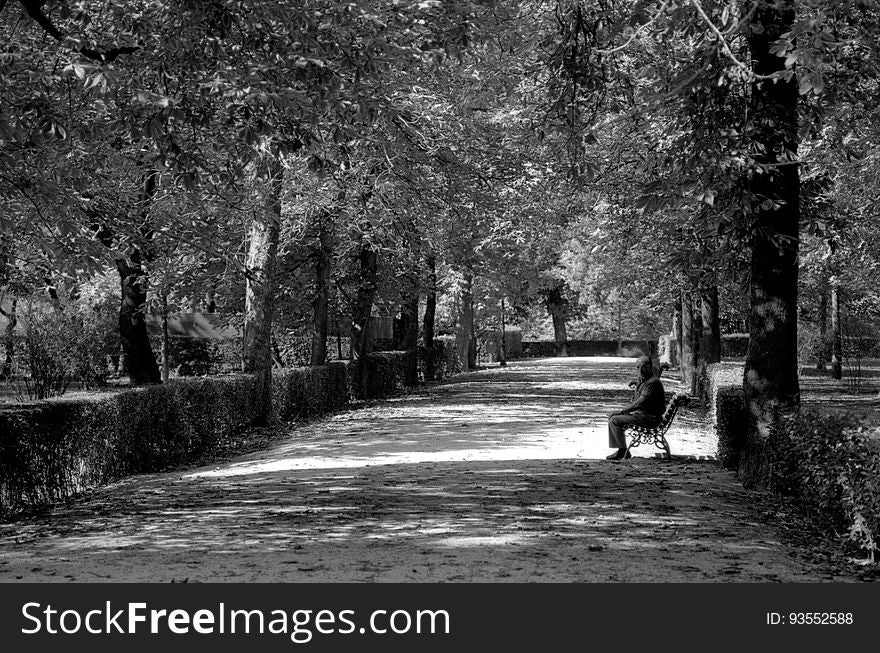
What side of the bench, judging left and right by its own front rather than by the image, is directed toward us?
left

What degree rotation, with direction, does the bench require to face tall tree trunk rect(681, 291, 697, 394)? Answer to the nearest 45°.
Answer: approximately 90° to its right

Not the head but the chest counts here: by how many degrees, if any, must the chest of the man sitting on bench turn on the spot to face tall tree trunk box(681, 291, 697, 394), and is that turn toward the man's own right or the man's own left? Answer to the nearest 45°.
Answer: approximately 90° to the man's own right

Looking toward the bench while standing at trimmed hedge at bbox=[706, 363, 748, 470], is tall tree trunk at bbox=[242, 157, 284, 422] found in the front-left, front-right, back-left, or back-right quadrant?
front-left

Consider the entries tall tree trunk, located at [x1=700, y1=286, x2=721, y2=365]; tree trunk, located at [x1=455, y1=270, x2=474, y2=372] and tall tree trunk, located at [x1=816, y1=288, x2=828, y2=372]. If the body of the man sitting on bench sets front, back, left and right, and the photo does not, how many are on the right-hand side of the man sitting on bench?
3

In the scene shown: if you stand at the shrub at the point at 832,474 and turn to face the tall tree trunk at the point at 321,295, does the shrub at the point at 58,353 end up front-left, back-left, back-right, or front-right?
front-left

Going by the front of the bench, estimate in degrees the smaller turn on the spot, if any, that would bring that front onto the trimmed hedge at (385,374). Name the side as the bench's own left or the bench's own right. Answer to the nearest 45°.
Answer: approximately 45° to the bench's own right

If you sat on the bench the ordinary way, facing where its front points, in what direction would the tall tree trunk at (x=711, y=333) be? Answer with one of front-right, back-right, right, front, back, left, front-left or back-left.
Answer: right

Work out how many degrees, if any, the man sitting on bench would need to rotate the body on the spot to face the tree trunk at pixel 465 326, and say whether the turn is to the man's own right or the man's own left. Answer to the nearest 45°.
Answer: approximately 90° to the man's own right

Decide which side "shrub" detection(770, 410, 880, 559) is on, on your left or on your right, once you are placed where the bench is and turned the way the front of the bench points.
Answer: on your left

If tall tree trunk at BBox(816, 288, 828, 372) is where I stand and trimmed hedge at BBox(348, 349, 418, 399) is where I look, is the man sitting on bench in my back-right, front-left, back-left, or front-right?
front-left

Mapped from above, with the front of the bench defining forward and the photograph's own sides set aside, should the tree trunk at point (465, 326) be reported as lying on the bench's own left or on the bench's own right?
on the bench's own right

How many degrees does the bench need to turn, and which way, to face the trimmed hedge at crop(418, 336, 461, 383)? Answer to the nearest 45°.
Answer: approximately 90° to its right

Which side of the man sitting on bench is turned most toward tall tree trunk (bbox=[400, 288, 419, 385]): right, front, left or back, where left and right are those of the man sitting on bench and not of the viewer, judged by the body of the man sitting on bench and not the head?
right

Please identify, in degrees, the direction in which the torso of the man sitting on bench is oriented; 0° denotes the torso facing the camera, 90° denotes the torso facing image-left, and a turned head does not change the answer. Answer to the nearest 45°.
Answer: approximately 90°

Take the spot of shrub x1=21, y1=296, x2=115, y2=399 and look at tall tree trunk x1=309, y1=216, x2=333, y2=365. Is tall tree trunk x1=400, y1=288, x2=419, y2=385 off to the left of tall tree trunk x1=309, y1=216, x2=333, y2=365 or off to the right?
left

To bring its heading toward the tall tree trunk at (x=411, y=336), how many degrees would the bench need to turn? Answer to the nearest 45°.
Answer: approximately 90° to its right
